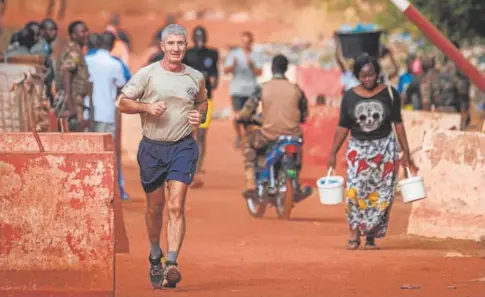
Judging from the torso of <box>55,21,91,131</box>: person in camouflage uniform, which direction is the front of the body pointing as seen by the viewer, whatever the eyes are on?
to the viewer's right

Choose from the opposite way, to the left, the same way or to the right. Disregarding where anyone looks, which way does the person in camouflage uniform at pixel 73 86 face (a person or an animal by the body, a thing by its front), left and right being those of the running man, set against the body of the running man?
to the left

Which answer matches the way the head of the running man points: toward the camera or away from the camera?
toward the camera

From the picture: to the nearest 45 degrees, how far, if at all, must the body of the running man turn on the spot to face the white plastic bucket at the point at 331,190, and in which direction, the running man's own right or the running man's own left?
approximately 135° to the running man's own left

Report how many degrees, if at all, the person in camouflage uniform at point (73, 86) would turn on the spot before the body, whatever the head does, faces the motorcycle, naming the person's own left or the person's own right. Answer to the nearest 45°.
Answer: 0° — they already face it

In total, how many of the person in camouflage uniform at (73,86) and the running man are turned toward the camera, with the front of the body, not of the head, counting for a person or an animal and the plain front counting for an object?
1

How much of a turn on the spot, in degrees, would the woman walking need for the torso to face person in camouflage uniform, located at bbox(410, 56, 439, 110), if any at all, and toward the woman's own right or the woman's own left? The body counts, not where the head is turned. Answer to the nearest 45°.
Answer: approximately 180°

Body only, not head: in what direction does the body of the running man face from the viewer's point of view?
toward the camera

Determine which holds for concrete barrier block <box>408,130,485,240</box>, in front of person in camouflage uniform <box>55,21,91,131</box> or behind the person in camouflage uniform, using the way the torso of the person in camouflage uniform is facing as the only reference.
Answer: in front

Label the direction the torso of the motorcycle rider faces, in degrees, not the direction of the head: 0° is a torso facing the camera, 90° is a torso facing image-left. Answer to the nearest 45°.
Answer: approximately 135°

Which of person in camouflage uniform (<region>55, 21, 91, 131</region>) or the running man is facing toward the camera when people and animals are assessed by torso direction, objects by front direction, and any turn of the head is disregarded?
the running man
